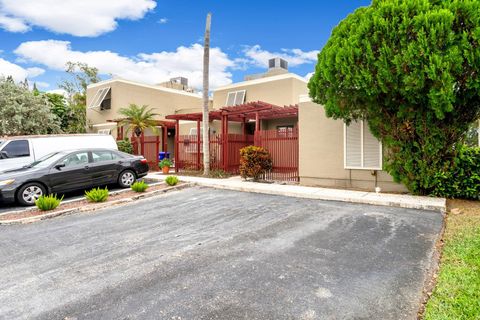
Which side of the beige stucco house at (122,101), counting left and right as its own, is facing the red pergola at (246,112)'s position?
left

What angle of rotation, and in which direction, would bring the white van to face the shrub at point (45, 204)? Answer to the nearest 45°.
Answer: approximately 90° to its left

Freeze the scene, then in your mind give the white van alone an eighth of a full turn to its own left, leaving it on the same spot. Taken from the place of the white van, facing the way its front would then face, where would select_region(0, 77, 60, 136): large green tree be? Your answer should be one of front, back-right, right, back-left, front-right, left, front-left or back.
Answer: back-right

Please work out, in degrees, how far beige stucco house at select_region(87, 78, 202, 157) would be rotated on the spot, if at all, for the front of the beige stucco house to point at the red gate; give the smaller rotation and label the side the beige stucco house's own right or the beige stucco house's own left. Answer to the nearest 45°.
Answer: approximately 90° to the beige stucco house's own left

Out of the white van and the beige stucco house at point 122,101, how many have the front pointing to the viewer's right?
0

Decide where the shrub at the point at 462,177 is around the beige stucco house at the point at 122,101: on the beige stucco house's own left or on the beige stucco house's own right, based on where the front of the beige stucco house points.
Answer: on the beige stucco house's own left

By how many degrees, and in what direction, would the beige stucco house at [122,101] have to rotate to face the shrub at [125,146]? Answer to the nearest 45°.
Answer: approximately 45° to its left

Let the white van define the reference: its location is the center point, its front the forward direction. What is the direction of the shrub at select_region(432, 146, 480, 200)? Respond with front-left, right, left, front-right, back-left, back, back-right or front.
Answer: back-left

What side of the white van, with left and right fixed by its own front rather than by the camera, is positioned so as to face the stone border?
left

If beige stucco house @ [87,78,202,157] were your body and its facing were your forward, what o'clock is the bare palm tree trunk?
The bare palm tree trunk is roughly at 10 o'clock from the beige stucco house.

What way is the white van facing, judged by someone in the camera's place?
facing to the left of the viewer

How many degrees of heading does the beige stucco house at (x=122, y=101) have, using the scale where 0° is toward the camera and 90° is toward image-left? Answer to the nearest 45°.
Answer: approximately 45°

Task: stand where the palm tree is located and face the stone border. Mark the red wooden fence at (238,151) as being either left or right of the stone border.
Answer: left
